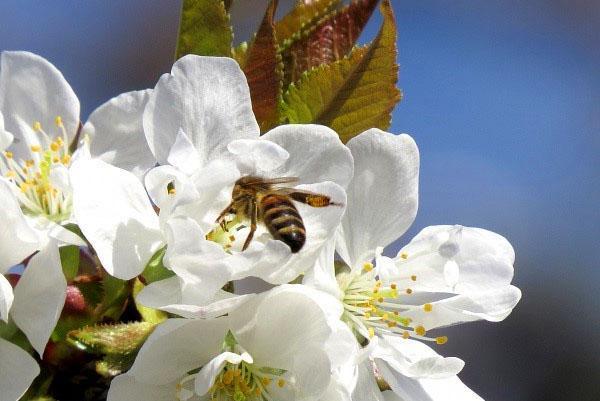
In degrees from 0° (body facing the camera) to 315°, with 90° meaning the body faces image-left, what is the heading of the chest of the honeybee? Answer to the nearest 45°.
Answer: approximately 90°
